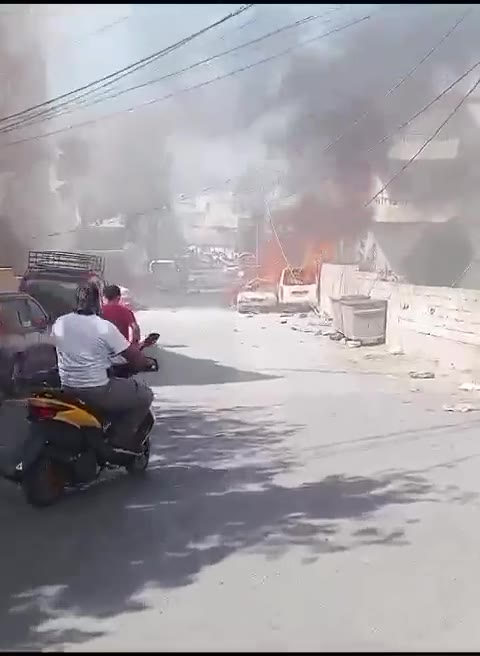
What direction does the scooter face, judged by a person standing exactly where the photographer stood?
facing away from the viewer and to the right of the viewer

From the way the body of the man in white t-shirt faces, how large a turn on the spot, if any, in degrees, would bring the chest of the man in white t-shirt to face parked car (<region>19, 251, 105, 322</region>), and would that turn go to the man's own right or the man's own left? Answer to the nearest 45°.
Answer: approximately 45° to the man's own left

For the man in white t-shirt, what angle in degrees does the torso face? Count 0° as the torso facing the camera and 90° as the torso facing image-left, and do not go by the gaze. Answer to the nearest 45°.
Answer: approximately 225°

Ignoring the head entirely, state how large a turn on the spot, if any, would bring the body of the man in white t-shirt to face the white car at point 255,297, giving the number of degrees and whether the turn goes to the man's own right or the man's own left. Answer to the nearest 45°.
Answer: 0° — they already face it

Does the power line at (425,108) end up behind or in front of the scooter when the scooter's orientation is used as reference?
in front

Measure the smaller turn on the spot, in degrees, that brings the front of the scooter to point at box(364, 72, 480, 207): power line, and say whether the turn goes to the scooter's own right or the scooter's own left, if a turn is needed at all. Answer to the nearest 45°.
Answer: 0° — it already faces it

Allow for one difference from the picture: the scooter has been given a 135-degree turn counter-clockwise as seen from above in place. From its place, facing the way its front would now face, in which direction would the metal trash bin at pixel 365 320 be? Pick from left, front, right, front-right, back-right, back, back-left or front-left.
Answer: back-right

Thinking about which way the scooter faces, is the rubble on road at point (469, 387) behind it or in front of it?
in front

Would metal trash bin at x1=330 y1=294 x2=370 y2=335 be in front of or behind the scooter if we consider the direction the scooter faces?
in front

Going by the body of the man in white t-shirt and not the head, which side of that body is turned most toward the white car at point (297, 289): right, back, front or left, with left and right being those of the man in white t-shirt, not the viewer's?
front

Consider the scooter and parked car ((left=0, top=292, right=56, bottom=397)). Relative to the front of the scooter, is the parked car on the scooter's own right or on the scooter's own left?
on the scooter's own left

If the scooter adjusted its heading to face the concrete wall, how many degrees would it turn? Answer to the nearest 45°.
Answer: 0° — it already faces it
